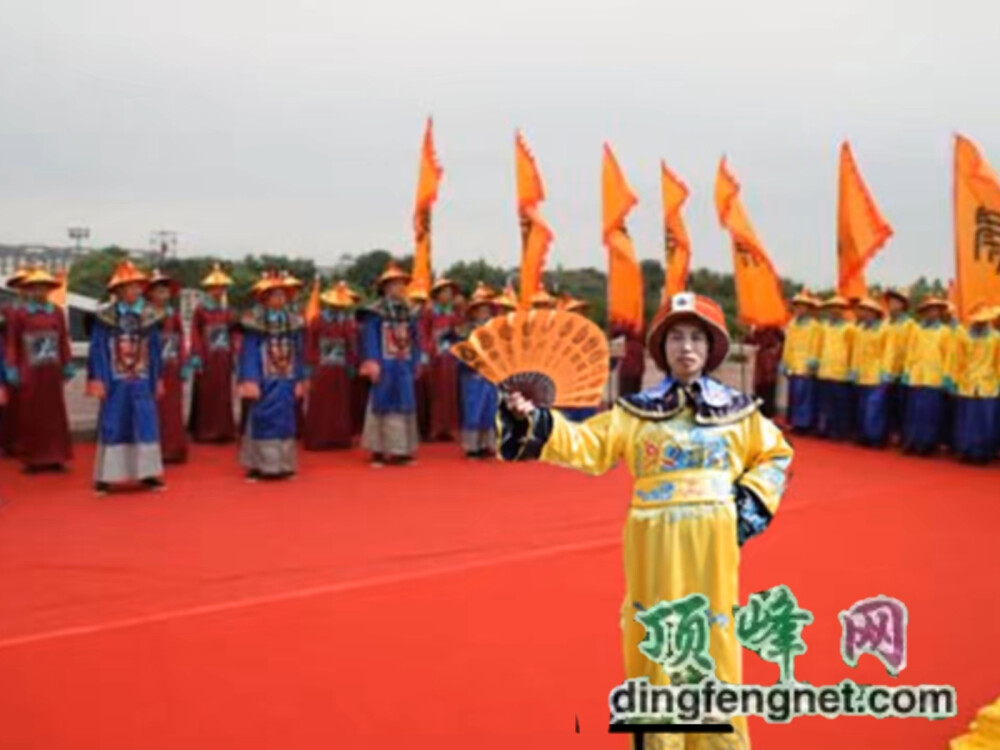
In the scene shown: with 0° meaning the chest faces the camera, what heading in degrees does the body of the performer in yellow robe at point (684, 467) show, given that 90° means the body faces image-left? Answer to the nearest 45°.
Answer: approximately 0°

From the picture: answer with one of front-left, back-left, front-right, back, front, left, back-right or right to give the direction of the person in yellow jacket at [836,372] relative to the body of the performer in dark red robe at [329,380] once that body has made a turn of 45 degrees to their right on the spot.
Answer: back-left

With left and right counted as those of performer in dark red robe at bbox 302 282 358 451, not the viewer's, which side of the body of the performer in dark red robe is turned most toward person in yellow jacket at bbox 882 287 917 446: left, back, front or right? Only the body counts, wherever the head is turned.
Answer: left

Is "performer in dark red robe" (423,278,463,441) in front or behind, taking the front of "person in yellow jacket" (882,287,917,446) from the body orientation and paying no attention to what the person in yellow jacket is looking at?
in front

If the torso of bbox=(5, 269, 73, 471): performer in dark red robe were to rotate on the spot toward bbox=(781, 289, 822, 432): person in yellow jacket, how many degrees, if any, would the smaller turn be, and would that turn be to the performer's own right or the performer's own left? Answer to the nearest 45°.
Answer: approximately 90° to the performer's own left

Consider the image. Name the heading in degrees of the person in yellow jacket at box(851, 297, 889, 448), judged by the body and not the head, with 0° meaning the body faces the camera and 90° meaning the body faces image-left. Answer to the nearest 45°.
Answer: approximately 45°

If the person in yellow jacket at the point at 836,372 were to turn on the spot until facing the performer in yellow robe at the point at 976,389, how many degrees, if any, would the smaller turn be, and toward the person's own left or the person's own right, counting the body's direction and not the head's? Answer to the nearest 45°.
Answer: approximately 90° to the person's own left
